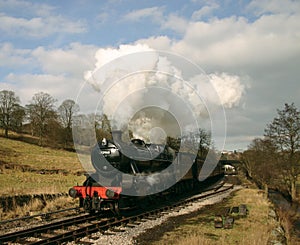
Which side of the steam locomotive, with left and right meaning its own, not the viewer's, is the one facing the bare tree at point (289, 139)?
back

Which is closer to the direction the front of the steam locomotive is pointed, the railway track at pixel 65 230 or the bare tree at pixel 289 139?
the railway track

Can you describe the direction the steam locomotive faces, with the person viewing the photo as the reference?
facing the viewer and to the left of the viewer

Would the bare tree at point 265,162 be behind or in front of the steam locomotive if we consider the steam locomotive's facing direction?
behind
